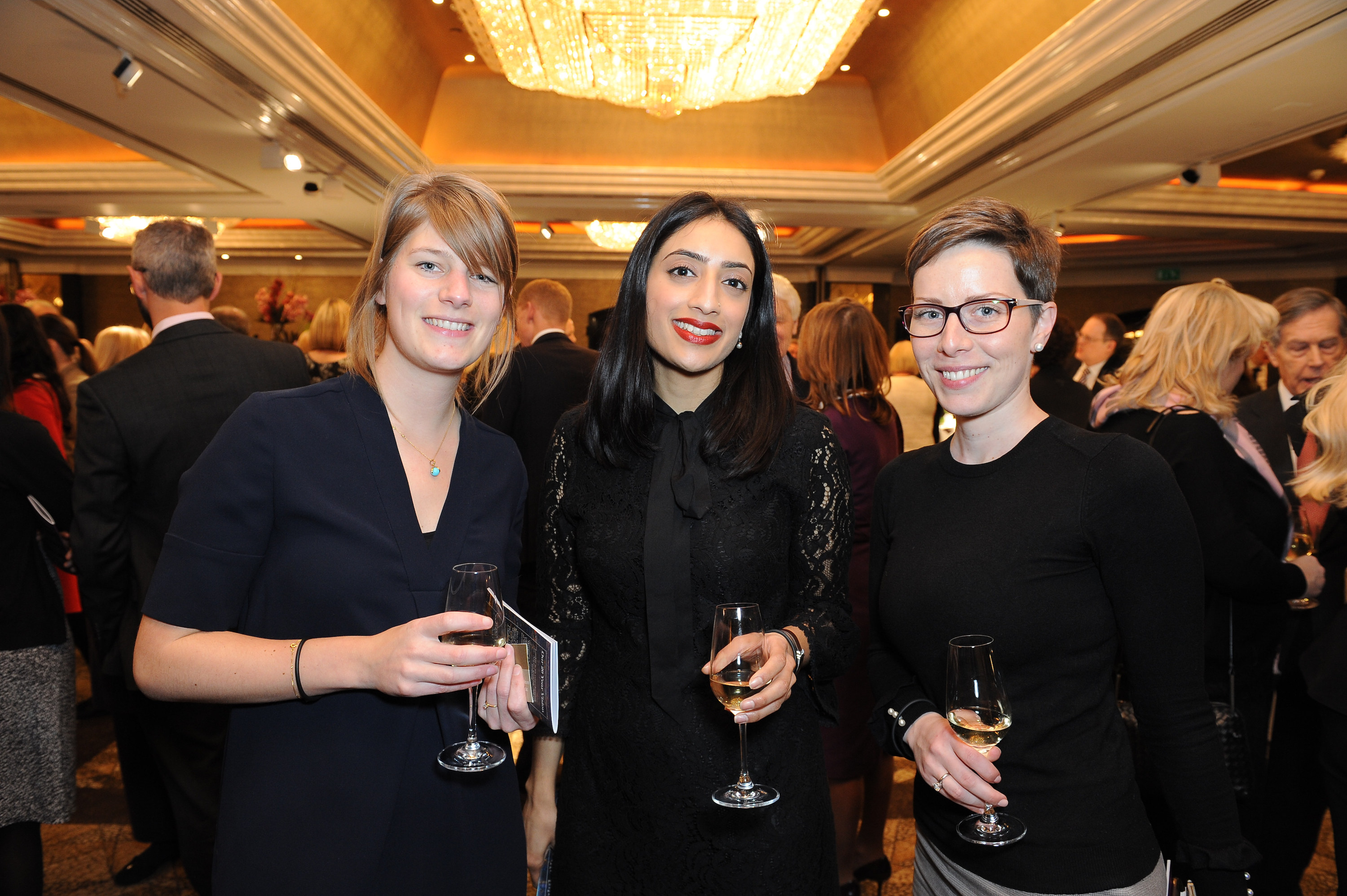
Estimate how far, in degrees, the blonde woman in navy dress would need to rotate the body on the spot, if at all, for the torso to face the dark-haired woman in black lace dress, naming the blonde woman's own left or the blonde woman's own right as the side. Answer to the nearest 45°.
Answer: approximately 45° to the blonde woman's own left

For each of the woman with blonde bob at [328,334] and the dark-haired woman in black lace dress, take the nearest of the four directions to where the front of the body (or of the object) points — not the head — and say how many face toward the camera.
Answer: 1

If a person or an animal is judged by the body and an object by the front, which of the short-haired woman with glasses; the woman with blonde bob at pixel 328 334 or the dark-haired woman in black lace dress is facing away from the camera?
the woman with blonde bob

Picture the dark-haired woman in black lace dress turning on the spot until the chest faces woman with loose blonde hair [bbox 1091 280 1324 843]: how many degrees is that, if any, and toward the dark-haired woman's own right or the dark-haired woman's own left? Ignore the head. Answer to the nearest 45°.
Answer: approximately 135° to the dark-haired woman's own left

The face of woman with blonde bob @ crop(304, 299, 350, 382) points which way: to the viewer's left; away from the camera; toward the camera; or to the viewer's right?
away from the camera

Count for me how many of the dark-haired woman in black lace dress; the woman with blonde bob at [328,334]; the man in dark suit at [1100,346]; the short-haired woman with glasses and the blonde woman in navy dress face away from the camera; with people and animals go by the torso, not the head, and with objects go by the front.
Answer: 1

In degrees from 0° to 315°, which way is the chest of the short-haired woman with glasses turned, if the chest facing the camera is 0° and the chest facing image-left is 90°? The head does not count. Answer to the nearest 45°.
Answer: approximately 45°

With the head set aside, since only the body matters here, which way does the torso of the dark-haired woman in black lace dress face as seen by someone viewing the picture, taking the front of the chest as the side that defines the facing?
toward the camera

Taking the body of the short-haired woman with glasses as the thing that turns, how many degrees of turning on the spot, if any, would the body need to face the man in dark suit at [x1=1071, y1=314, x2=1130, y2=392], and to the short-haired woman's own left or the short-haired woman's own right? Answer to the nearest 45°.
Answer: approximately 135° to the short-haired woman's own right

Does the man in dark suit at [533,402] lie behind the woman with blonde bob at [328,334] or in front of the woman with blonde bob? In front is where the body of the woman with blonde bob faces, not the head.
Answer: behind

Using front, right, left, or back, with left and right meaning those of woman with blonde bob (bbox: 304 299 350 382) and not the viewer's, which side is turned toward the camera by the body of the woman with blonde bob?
back

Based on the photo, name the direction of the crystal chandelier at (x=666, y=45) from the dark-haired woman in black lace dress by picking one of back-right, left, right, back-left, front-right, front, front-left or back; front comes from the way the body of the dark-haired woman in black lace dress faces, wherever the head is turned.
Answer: back
